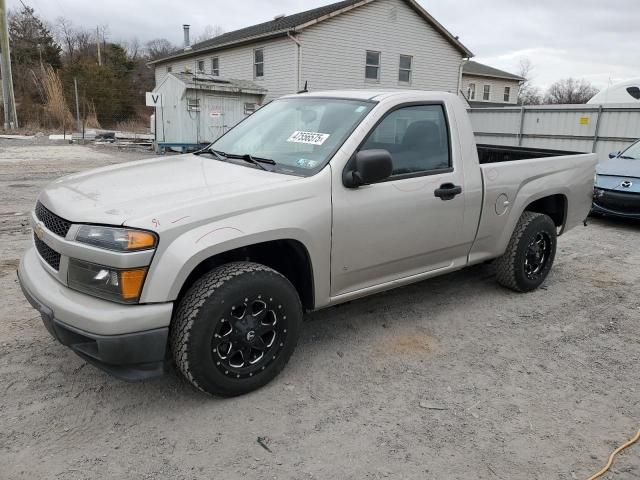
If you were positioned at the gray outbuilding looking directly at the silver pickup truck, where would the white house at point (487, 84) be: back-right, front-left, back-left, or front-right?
back-left

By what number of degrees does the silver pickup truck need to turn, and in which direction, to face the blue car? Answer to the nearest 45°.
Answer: approximately 180°

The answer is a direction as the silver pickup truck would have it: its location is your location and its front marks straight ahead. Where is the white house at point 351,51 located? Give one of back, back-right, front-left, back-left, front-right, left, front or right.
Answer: back-right

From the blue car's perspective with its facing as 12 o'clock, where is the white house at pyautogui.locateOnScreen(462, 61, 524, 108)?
The white house is roughly at 4 o'clock from the blue car.

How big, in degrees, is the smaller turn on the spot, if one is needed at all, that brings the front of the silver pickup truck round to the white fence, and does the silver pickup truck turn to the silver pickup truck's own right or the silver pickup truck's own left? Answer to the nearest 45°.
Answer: approximately 180°

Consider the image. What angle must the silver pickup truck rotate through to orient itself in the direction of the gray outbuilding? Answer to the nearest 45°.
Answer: approximately 135° to its right

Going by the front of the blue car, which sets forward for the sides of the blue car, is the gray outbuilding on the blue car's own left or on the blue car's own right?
on the blue car's own right

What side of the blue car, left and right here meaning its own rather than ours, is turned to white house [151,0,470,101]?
right

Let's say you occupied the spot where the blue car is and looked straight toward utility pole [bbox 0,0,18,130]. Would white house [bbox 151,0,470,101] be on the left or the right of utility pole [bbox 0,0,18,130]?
right

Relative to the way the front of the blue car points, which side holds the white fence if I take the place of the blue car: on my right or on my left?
on my right

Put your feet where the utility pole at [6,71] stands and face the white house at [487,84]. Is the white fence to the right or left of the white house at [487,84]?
right

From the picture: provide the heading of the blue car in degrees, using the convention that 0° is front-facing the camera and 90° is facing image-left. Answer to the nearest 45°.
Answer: approximately 45°

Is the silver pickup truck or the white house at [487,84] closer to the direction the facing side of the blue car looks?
the silver pickup truck

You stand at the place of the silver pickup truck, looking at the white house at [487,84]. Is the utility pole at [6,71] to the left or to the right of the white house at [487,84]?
left

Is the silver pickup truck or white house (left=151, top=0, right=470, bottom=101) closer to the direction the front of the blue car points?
the silver pickup truck
